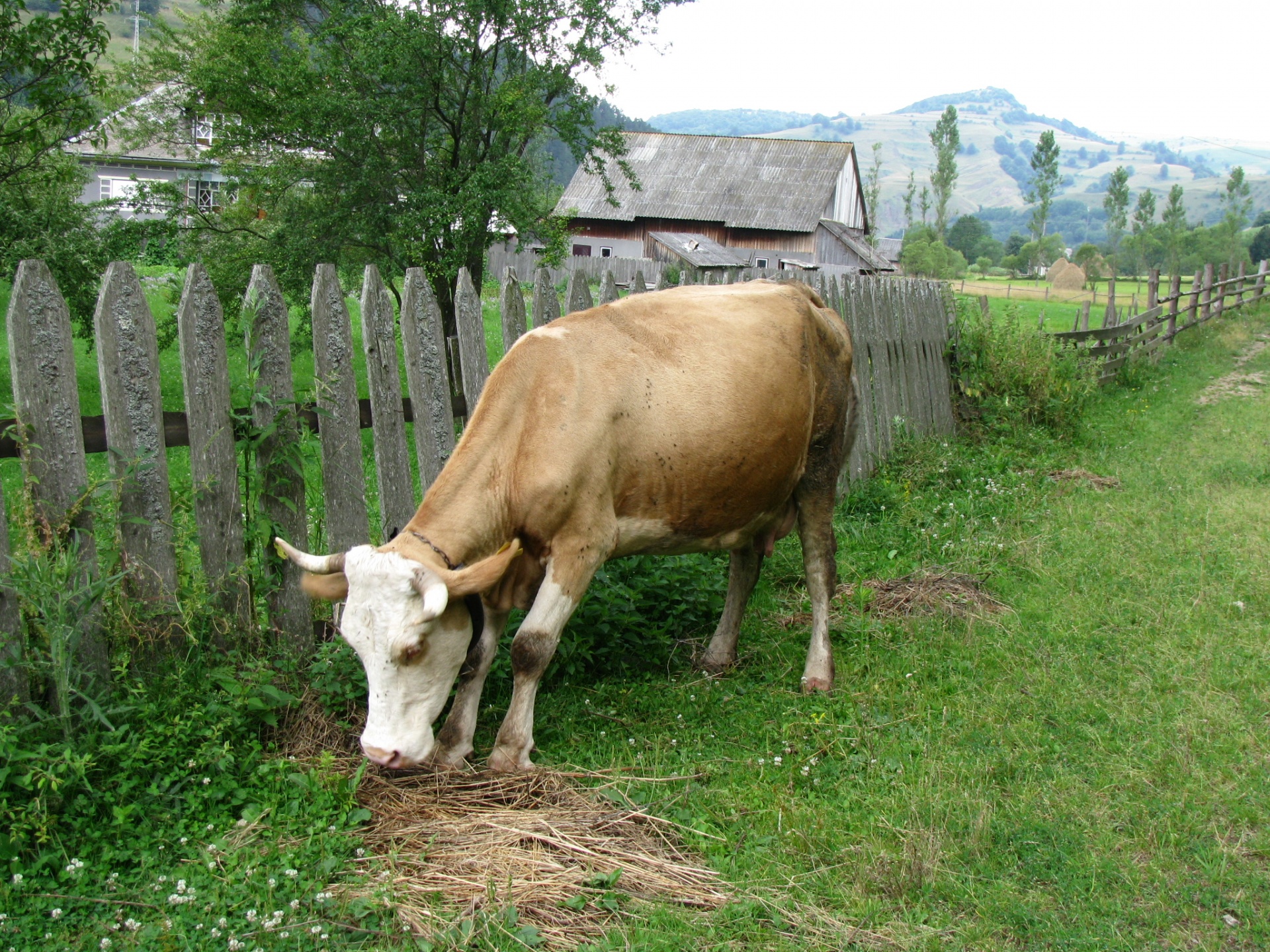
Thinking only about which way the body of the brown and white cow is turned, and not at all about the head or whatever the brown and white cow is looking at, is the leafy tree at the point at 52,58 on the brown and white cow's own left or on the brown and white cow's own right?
on the brown and white cow's own right

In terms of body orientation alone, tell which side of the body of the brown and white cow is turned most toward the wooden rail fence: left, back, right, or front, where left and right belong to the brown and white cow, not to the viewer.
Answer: back

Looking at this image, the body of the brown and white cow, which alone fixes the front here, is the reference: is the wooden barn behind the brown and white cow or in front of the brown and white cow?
behind

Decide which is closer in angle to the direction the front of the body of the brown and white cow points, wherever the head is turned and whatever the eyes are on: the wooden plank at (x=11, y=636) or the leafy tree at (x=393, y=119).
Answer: the wooden plank

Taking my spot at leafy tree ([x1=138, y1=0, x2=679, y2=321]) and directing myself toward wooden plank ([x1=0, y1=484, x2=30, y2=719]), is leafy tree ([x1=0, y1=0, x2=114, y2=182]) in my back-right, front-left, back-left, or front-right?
front-right

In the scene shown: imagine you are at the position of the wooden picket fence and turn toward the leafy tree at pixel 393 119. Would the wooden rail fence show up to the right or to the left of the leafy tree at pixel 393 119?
right

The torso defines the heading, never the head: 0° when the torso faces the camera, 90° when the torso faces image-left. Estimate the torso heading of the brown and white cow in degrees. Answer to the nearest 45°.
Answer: approximately 45°

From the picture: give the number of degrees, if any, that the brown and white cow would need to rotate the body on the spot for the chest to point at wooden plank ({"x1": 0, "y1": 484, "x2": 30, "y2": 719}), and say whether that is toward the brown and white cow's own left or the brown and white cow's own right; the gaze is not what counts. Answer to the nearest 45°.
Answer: approximately 45° to the brown and white cow's own right

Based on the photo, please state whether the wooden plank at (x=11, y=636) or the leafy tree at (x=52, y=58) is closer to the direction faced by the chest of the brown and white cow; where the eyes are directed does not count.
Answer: the wooden plank

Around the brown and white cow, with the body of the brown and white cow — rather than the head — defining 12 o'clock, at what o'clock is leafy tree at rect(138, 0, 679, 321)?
The leafy tree is roughly at 4 o'clock from the brown and white cow.

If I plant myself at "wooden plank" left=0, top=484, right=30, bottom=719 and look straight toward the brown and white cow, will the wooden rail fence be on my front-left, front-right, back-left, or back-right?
front-left

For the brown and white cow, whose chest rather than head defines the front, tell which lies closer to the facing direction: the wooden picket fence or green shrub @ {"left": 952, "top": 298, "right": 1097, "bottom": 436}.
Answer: the wooden picket fence

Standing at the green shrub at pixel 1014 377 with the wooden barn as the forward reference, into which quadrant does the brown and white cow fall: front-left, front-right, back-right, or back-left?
back-left
